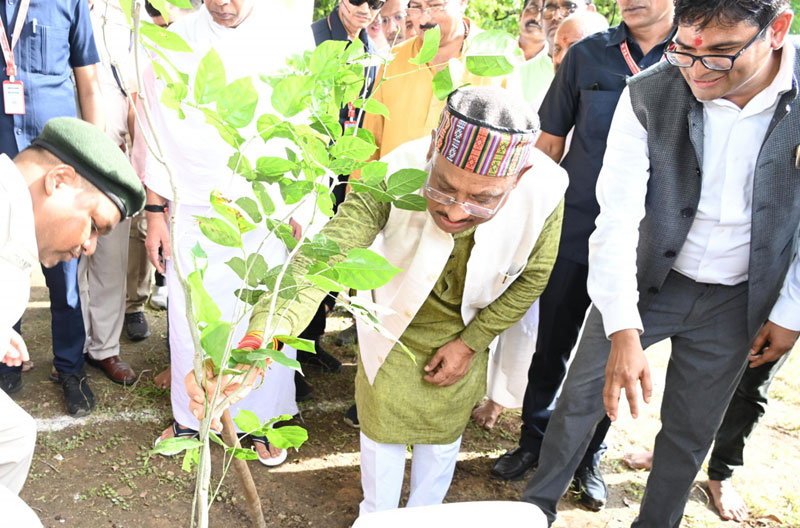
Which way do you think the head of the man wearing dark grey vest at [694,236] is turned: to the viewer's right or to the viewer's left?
to the viewer's left

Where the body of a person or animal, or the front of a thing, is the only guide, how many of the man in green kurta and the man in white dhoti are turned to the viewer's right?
0

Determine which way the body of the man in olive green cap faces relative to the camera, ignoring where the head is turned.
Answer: to the viewer's right

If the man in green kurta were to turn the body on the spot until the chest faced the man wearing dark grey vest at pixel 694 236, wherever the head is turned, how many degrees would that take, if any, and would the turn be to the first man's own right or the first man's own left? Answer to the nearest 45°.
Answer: approximately 135° to the first man's own left

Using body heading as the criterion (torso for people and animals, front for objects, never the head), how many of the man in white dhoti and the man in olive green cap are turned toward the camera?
1

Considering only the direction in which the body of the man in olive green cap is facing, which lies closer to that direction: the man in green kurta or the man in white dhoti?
the man in green kurta

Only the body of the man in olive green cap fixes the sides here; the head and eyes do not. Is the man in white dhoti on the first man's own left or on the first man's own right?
on the first man's own left

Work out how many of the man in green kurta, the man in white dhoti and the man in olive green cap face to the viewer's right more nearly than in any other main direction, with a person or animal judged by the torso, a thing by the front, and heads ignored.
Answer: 1

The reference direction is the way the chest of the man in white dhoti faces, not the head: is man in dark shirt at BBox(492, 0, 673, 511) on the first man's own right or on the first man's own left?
on the first man's own left

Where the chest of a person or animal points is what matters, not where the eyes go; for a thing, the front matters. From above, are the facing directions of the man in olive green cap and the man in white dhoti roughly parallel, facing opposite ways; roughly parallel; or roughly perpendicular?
roughly perpendicular

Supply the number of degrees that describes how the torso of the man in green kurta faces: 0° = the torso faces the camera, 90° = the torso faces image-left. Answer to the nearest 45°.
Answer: approximately 45°

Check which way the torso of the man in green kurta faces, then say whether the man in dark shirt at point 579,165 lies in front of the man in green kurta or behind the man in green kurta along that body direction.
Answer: behind

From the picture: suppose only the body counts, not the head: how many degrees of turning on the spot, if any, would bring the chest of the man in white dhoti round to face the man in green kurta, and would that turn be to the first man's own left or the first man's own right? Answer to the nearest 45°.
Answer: approximately 45° to the first man's own left

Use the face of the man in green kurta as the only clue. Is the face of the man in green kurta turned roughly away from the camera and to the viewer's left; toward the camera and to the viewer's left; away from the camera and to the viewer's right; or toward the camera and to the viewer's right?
toward the camera and to the viewer's left
